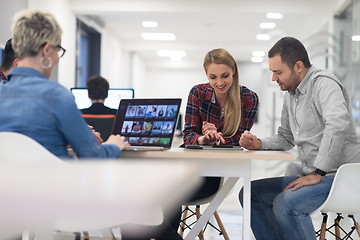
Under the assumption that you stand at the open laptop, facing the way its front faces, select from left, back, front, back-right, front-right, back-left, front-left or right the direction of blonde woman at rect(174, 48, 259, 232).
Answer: back

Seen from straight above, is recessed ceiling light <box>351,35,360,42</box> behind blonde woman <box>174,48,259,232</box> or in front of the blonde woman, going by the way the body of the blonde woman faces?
behind

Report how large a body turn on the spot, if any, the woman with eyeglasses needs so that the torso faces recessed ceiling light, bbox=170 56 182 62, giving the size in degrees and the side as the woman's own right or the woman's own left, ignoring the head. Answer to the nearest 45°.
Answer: approximately 45° to the woman's own left

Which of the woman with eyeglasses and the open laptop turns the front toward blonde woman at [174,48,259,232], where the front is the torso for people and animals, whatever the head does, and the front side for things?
the woman with eyeglasses

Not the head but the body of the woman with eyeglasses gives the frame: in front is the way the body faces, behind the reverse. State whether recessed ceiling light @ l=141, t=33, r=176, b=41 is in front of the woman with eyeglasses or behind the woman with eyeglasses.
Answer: in front

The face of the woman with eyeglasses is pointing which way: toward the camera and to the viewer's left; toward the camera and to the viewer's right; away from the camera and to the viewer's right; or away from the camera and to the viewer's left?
away from the camera and to the viewer's right

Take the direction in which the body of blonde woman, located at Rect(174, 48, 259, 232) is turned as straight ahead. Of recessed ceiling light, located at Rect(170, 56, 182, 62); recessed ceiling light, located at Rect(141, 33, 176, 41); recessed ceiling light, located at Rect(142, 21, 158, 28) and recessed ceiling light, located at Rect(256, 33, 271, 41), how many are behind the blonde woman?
4

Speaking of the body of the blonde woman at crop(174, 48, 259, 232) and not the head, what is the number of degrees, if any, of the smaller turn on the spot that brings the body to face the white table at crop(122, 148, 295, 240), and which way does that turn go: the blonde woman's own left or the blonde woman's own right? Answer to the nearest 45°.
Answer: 0° — they already face it

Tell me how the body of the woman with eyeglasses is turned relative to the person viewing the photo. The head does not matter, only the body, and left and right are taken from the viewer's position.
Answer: facing away from the viewer and to the right of the viewer

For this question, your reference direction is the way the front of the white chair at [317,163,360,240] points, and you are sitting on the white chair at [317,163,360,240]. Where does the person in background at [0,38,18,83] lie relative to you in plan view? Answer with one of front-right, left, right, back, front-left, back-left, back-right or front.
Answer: front-left

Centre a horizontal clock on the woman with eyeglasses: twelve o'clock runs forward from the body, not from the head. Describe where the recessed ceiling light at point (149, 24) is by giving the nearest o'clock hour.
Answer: The recessed ceiling light is roughly at 11 o'clock from the woman with eyeglasses.

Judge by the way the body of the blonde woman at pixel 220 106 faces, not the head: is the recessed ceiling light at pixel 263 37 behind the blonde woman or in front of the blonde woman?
behind

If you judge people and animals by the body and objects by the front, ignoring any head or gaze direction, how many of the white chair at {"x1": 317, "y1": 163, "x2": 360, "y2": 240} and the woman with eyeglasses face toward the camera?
0
